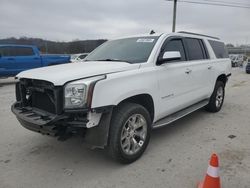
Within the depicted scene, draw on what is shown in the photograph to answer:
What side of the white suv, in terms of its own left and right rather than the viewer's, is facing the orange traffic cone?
left

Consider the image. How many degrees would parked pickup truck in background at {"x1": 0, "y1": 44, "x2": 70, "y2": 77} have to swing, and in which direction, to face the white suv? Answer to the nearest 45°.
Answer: approximately 90° to its left

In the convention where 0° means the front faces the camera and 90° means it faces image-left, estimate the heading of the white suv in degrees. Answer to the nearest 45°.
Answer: approximately 45°

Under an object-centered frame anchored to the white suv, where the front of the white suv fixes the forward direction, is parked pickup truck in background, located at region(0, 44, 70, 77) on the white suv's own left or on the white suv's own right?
on the white suv's own right

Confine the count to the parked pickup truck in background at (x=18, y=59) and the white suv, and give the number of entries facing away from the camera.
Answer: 0

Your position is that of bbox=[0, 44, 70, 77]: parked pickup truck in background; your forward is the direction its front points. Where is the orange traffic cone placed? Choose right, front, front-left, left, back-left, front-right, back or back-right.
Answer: left

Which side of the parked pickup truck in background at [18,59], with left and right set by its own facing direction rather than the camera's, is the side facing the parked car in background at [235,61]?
back

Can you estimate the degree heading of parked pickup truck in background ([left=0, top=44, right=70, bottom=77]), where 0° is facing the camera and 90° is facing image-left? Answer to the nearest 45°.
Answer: approximately 90°

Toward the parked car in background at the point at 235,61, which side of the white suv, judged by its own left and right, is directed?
back
